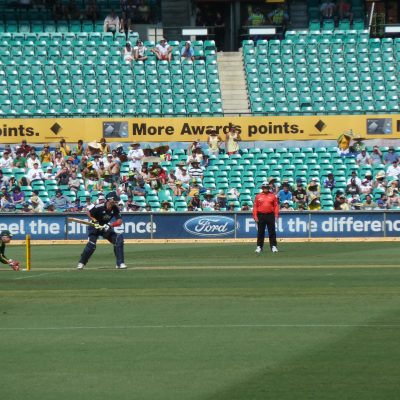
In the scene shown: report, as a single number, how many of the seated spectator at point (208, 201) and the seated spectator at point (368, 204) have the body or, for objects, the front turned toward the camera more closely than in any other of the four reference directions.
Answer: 2

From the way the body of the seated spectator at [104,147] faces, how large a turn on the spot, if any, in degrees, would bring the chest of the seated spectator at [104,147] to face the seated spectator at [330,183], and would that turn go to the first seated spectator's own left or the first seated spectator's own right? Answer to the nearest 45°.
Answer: approximately 90° to the first seated spectator's own left

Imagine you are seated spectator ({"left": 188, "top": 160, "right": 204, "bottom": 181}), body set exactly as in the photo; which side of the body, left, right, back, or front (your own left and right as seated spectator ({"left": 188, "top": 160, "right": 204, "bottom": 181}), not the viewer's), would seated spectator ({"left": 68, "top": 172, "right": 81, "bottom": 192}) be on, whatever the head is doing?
right

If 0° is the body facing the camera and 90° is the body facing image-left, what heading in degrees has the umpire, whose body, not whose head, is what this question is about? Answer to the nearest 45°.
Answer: approximately 0°

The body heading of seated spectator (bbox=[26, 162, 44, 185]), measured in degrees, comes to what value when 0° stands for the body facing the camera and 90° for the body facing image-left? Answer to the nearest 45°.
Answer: approximately 0°
